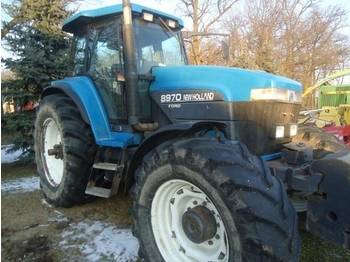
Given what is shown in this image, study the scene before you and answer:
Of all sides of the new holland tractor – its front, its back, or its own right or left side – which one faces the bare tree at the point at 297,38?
left

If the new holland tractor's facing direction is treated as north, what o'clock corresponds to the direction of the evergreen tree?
The evergreen tree is roughly at 6 o'clock from the new holland tractor.

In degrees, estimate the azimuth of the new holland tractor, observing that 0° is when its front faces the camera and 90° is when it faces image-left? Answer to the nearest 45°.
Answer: approximately 315°
